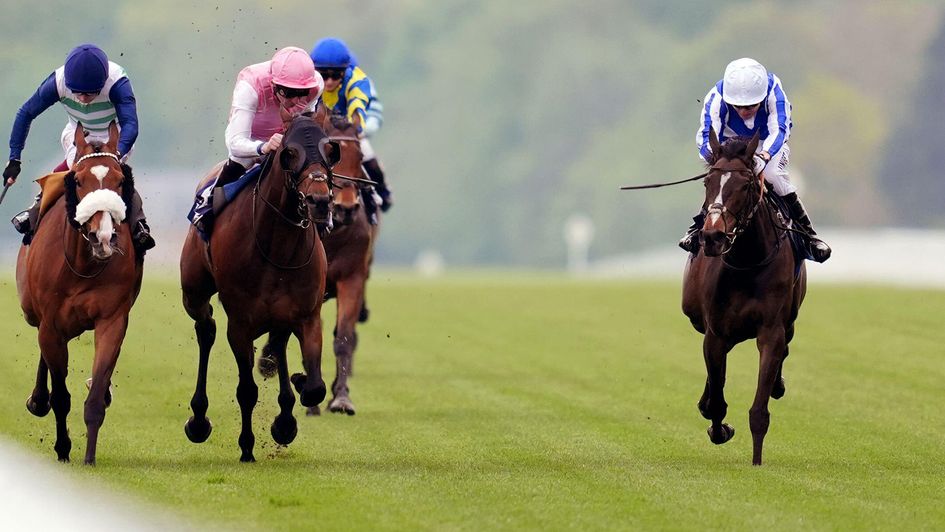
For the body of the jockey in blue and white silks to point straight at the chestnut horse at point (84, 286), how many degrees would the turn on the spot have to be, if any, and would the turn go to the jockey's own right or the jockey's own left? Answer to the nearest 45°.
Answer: approximately 90° to the jockey's own right

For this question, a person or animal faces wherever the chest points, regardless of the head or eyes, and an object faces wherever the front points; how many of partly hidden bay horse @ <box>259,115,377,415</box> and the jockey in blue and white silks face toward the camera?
2

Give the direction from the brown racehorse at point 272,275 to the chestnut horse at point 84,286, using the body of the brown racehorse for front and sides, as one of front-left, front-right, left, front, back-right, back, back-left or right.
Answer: back-right

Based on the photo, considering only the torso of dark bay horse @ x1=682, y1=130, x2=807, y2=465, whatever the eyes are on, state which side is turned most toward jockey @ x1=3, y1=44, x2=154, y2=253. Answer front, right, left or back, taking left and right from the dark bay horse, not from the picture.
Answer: right

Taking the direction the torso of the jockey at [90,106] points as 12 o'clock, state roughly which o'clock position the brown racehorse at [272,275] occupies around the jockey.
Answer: The brown racehorse is roughly at 10 o'clock from the jockey.

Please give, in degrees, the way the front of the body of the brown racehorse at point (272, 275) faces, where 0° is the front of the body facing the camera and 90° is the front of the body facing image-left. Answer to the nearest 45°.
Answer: approximately 315°
